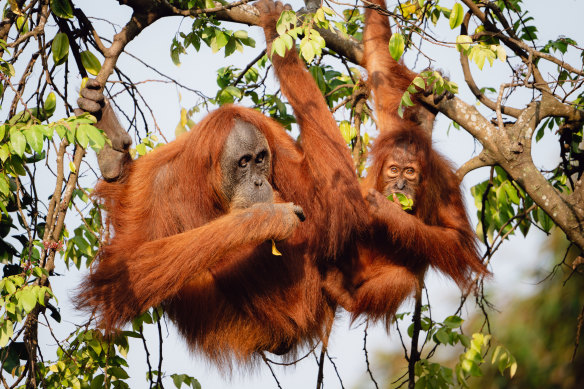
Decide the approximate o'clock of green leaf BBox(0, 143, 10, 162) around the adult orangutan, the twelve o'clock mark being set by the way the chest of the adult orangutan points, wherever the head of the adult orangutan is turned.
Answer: The green leaf is roughly at 3 o'clock from the adult orangutan.

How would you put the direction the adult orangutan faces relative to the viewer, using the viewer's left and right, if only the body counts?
facing the viewer and to the right of the viewer

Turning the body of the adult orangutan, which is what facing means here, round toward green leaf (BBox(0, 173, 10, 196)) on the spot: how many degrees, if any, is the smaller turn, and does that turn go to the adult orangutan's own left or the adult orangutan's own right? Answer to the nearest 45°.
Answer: approximately 90° to the adult orangutan's own right
